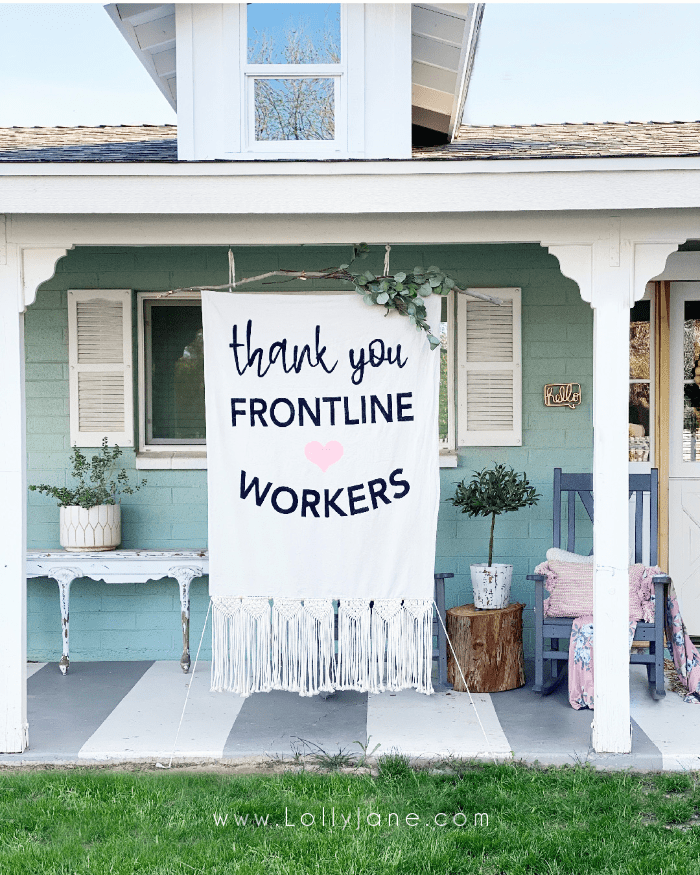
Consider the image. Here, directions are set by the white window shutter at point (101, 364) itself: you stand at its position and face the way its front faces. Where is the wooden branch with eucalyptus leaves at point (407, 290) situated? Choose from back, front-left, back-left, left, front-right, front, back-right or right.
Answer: front-left

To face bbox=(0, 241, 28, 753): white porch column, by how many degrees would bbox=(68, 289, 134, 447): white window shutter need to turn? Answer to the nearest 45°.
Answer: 0° — it already faces it

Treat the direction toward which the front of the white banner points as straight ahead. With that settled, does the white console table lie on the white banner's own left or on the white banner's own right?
on the white banner's own right

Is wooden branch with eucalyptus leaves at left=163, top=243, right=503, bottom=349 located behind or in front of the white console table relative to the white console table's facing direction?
in front

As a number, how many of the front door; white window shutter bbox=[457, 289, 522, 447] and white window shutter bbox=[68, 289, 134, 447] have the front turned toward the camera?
3

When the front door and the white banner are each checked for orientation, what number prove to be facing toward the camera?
2

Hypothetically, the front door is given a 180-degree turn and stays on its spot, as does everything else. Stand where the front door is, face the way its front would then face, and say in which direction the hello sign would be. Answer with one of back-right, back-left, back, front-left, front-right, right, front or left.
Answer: back-left
